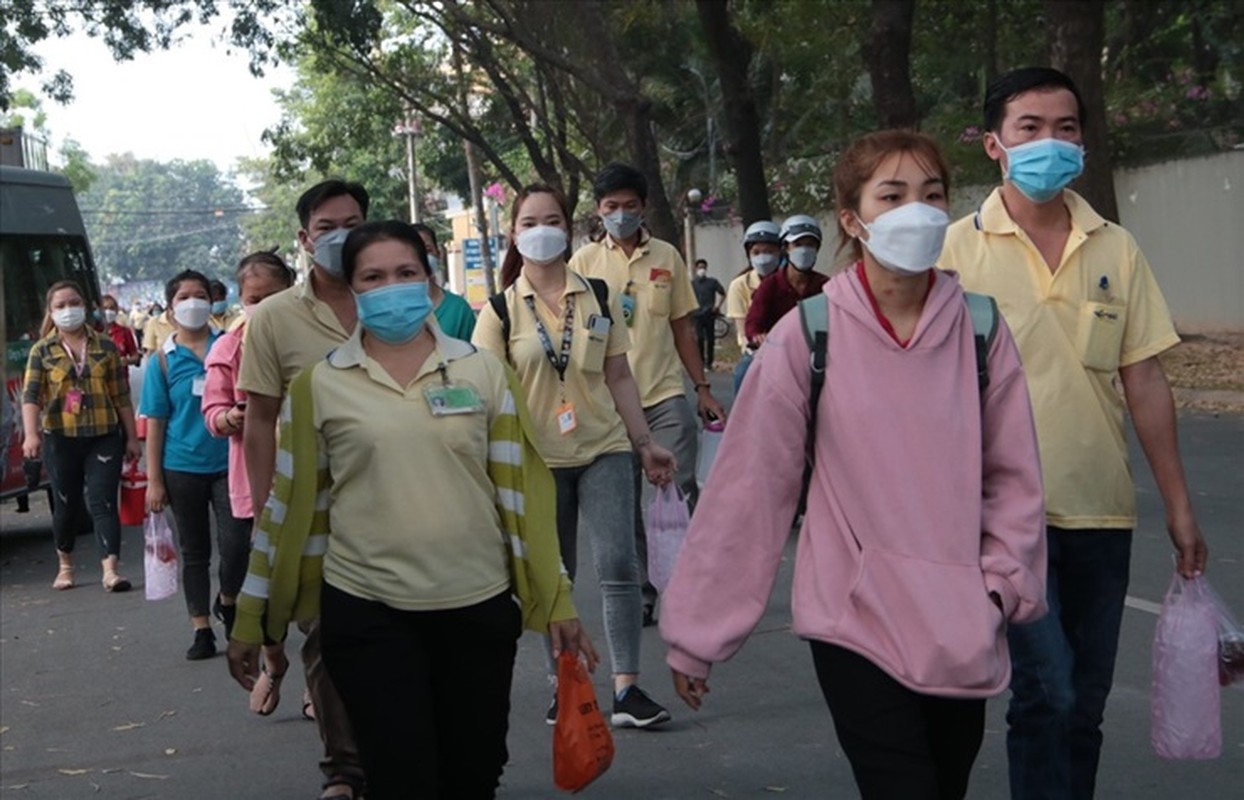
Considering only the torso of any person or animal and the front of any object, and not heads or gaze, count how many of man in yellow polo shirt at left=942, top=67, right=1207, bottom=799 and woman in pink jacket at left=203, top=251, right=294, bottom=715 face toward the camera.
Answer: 2

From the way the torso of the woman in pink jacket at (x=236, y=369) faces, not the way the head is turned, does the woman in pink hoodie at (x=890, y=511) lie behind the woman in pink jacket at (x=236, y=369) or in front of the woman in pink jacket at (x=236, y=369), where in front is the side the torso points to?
in front

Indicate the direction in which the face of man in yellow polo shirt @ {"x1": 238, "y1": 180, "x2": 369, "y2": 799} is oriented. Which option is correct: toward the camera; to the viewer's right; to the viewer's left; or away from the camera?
toward the camera

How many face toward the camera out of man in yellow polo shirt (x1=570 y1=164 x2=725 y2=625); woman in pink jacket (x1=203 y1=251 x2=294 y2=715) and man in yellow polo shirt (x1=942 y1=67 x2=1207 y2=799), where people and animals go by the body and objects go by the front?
3

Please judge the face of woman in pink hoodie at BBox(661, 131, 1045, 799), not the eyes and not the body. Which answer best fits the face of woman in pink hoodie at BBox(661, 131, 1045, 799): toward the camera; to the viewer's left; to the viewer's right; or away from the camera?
toward the camera

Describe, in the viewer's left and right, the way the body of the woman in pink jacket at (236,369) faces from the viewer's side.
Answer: facing the viewer

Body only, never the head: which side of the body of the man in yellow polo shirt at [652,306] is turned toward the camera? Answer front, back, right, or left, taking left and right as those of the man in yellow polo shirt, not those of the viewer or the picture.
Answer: front

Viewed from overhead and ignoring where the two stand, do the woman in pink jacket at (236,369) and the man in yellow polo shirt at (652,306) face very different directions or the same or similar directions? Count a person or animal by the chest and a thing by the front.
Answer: same or similar directions

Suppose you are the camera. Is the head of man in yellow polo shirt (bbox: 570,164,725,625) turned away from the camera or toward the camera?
toward the camera

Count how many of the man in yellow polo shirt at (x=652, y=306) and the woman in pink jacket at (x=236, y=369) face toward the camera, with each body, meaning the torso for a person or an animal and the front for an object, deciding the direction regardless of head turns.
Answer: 2

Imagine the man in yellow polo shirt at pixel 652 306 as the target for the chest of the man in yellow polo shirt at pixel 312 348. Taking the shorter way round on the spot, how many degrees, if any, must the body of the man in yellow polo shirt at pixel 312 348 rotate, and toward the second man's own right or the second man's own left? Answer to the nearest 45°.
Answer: approximately 90° to the second man's own left
